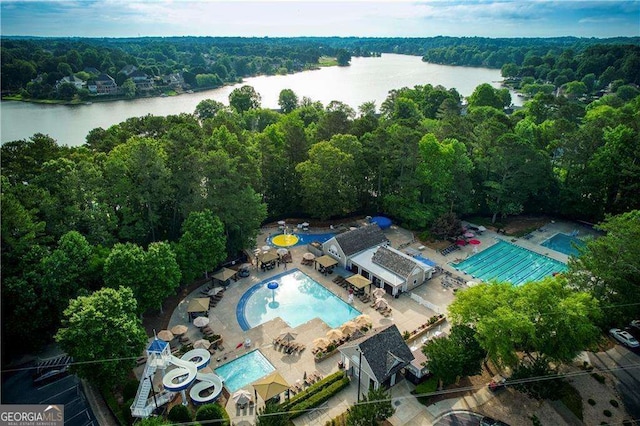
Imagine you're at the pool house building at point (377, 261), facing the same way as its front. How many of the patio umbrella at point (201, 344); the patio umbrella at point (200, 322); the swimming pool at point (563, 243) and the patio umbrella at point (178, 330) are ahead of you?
3

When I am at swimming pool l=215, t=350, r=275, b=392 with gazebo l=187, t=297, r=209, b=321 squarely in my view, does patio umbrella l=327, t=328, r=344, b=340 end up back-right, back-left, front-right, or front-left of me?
back-right

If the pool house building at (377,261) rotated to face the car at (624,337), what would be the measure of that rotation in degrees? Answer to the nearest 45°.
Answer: approximately 135° to its left

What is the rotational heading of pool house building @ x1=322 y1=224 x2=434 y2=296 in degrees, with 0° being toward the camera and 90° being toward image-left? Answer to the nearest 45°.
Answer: approximately 45°

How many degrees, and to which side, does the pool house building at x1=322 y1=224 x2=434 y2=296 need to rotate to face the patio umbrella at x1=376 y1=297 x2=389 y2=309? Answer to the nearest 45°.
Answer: approximately 45° to its left

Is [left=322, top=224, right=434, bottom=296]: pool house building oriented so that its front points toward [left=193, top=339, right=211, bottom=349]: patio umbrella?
yes

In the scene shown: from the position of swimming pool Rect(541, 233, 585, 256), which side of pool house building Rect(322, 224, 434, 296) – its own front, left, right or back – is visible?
back

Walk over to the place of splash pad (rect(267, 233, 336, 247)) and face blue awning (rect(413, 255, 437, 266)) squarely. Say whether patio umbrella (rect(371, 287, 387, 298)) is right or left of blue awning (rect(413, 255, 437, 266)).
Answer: right

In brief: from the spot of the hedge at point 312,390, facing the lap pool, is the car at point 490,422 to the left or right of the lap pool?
right

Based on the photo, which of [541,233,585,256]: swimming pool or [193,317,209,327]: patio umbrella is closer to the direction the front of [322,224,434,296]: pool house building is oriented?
the patio umbrella

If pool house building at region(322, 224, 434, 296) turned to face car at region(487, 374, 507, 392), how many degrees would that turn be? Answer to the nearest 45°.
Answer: approximately 90° to its left

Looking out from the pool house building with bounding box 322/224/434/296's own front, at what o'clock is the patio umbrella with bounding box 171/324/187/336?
The patio umbrella is roughly at 12 o'clock from the pool house building.
